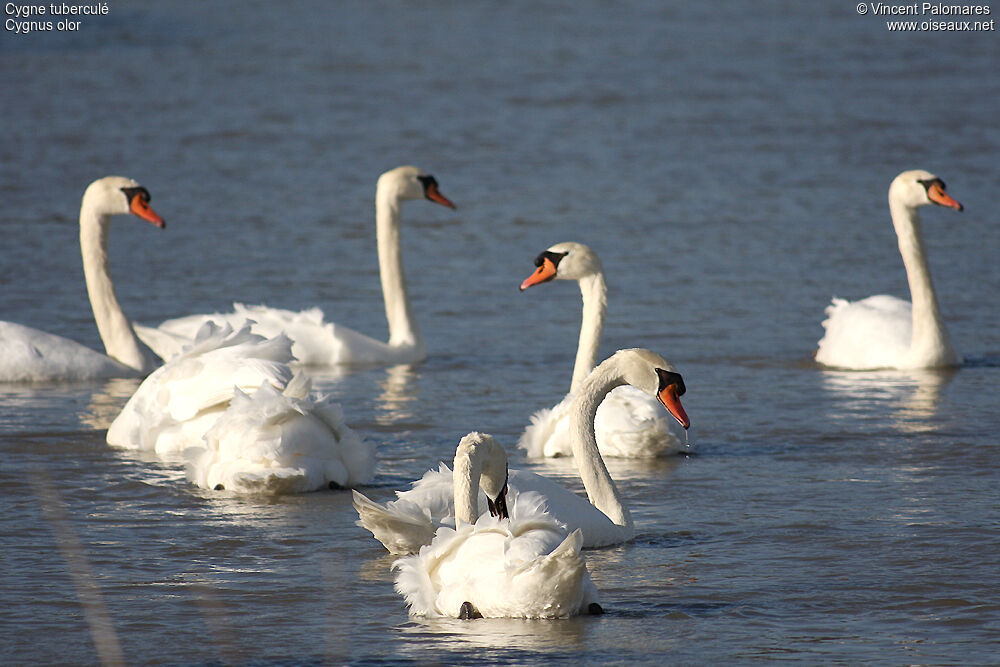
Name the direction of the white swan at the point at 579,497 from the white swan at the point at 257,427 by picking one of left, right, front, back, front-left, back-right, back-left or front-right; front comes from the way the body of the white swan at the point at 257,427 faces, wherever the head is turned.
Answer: back

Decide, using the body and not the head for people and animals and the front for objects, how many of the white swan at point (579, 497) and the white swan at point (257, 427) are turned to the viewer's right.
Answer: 1

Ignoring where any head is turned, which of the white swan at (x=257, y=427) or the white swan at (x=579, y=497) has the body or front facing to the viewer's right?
the white swan at (x=579, y=497)

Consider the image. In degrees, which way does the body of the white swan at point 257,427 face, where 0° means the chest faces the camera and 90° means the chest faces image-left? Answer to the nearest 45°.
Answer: approximately 135°

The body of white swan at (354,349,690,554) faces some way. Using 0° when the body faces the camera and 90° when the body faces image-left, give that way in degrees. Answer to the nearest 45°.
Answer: approximately 270°

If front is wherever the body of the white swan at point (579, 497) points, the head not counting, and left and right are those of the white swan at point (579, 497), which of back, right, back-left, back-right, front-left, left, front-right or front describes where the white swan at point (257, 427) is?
back-left
